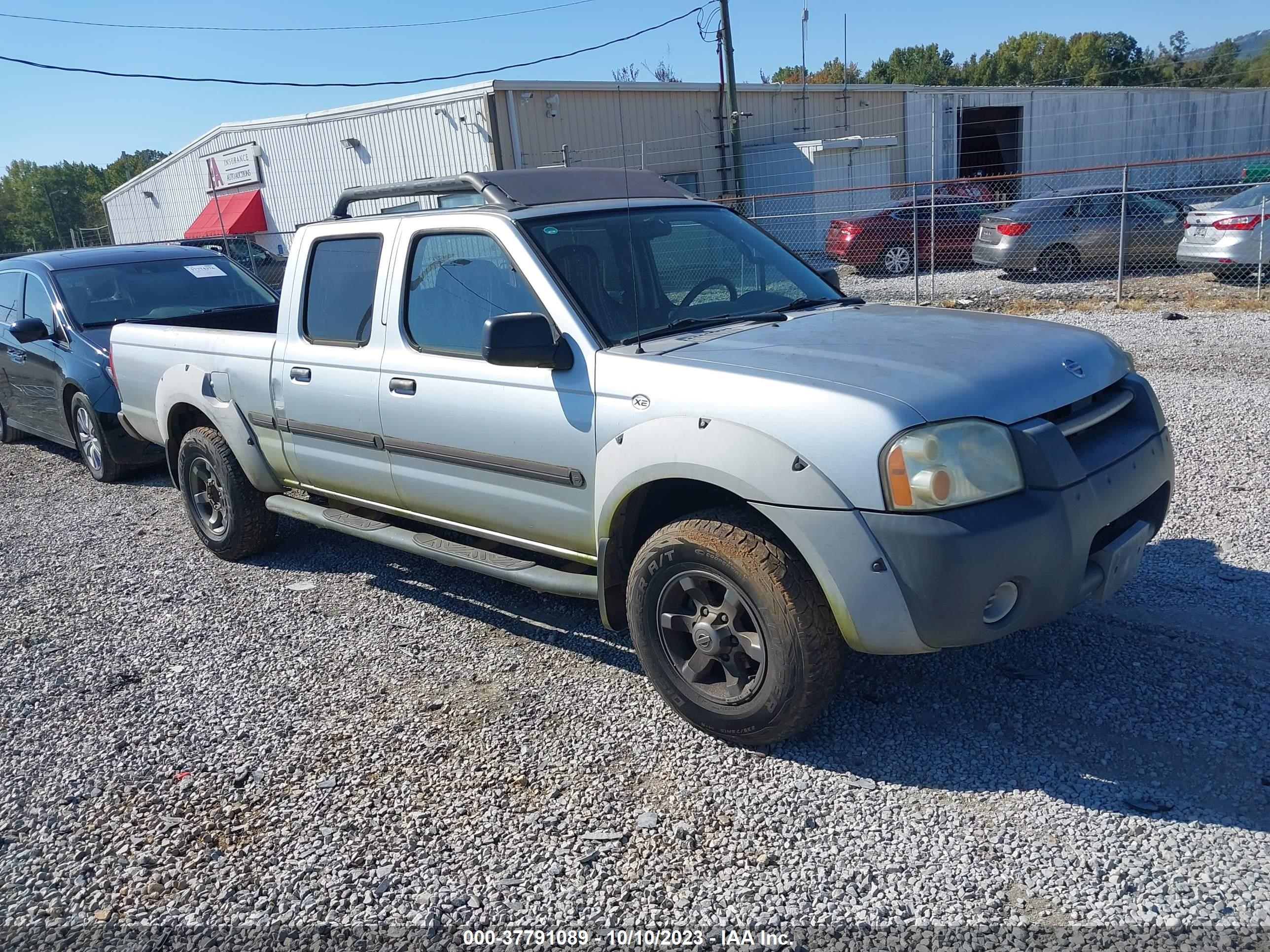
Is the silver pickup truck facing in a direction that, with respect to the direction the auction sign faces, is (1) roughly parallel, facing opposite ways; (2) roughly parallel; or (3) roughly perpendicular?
roughly perpendicular

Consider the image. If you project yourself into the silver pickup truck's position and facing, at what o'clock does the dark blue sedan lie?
The dark blue sedan is roughly at 6 o'clock from the silver pickup truck.

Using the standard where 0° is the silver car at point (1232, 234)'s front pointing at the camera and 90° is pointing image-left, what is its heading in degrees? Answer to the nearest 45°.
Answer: approximately 225°

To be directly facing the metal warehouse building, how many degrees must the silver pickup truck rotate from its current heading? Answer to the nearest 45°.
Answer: approximately 135° to its left

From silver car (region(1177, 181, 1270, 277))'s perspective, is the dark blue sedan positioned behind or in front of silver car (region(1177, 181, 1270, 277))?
behind

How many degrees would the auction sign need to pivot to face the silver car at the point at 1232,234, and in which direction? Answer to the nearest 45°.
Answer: approximately 90° to its left

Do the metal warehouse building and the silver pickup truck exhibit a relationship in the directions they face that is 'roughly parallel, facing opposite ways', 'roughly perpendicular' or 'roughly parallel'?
roughly perpendicular

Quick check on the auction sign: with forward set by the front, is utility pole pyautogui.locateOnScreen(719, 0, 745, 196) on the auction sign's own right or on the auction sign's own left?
on the auction sign's own left
